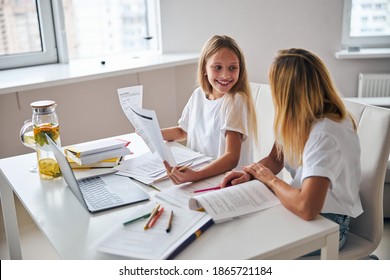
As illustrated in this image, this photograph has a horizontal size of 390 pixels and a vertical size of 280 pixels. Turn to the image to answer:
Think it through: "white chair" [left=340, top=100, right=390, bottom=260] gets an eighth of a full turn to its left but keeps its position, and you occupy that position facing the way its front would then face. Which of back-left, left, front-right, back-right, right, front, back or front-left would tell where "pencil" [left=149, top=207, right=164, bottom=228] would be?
front-right

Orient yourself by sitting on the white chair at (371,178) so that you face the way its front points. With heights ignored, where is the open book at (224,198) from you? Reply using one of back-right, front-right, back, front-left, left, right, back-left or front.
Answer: front

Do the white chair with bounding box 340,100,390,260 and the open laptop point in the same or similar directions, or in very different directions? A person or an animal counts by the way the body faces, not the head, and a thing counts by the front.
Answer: very different directions

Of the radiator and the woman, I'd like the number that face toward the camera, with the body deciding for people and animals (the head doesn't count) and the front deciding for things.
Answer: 1

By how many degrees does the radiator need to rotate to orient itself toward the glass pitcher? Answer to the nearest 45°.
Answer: approximately 45° to its right

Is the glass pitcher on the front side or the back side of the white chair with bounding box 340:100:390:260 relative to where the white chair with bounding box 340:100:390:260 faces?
on the front side

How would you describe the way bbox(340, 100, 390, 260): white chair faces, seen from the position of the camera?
facing the viewer and to the left of the viewer

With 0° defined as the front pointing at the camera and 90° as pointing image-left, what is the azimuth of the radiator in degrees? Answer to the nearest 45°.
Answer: approximately 0°

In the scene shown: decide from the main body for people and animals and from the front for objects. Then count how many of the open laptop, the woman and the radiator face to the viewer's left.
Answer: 1

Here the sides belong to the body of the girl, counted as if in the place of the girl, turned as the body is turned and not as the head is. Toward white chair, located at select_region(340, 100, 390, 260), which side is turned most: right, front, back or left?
left

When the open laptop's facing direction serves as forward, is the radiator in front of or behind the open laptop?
in front

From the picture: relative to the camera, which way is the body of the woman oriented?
to the viewer's left

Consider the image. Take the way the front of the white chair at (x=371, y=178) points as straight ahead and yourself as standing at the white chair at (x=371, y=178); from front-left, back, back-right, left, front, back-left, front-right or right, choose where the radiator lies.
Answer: back-right

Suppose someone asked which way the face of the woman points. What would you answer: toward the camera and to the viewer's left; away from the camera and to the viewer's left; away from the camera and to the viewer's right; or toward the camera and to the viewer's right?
away from the camera and to the viewer's left

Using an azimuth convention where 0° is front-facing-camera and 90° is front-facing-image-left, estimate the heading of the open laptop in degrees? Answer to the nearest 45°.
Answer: approximately 270°

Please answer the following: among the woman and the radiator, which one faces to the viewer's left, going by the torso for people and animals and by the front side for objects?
the woman
